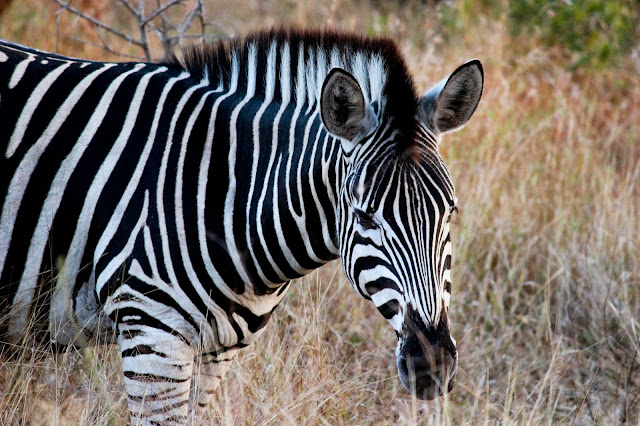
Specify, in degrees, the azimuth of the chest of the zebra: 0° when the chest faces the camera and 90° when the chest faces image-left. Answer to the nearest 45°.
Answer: approximately 270°
